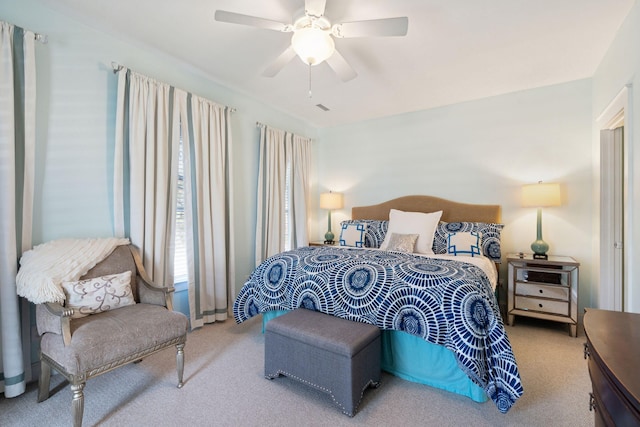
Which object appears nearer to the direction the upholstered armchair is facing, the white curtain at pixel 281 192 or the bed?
the bed

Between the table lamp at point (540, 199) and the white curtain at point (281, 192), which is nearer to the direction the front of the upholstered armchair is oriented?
the table lamp

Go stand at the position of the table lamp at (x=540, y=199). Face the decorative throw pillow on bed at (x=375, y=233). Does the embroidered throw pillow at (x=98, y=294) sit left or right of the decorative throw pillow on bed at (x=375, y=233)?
left

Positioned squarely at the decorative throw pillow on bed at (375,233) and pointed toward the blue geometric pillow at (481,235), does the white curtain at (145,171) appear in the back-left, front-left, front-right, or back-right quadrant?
back-right

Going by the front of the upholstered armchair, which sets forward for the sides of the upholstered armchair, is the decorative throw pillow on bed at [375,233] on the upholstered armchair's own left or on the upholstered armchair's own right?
on the upholstered armchair's own left

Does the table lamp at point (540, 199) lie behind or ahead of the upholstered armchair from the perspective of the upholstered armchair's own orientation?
ahead

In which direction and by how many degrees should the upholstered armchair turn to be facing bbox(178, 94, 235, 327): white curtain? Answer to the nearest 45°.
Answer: approximately 90° to its left

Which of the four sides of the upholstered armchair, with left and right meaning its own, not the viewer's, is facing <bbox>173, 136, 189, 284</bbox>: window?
left

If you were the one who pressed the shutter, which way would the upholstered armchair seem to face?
facing the viewer and to the right of the viewer
